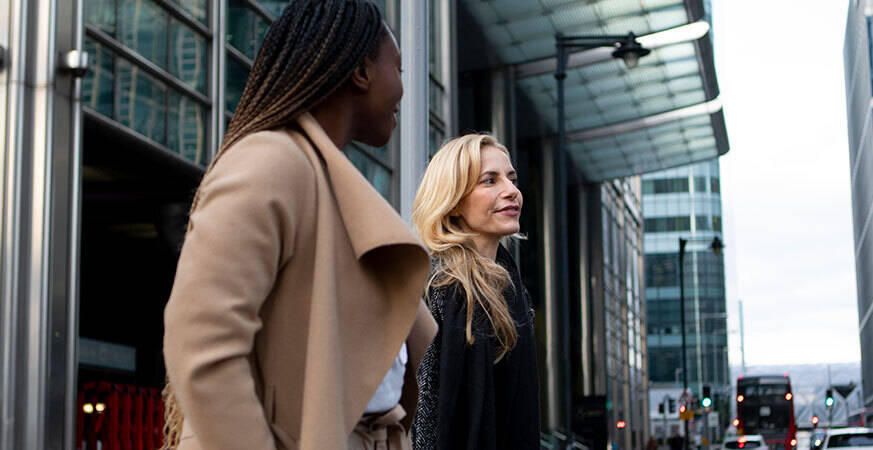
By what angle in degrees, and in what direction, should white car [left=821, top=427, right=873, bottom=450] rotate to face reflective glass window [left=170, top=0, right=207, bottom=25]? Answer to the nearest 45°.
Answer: approximately 45° to its right

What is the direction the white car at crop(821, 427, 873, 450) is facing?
toward the camera

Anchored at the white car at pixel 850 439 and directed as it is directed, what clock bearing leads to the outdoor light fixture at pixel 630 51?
The outdoor light fixture is roughly at 1 o'clock from the white car.

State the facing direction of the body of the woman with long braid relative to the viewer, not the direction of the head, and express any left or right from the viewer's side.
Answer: facing to the right of the viewer

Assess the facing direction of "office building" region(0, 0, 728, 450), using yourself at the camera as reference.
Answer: facing the viewer and to the right of the viewer

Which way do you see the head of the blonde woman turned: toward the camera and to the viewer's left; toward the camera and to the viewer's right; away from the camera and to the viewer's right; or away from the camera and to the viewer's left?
toward the camera and to the viewer's right
